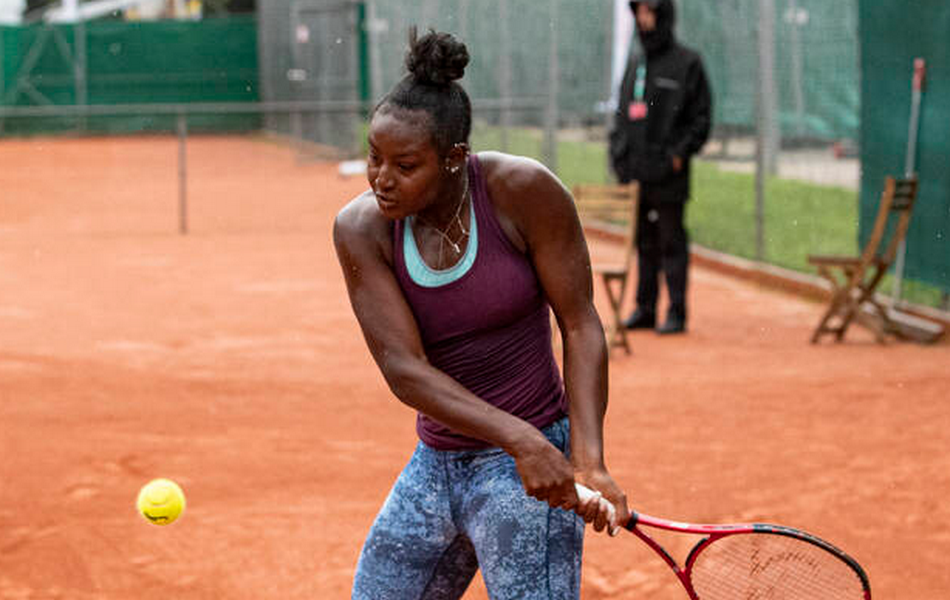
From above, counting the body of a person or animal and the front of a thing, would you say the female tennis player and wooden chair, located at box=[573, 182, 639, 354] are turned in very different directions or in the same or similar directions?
same or similar directions

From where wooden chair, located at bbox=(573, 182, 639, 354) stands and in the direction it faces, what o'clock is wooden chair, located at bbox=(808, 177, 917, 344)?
wooden chair, located at bbox=(808, 177, 917, 344) is roughly at 8 o'clock from wooden chair, located at bbox=(573, 182, 639, 354).

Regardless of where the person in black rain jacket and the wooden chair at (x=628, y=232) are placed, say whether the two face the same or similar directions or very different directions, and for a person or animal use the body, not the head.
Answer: same or similar directions

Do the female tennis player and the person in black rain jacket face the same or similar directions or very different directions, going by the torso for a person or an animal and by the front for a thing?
same or similar directions

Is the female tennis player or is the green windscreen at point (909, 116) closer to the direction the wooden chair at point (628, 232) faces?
the female tennis player

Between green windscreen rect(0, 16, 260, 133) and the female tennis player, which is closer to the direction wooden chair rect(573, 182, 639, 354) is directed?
the female tennis player

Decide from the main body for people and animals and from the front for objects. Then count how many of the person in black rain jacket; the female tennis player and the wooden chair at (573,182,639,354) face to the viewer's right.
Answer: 0

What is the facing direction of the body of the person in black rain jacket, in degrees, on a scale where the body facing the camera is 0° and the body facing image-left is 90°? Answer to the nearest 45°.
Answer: approximately 45°

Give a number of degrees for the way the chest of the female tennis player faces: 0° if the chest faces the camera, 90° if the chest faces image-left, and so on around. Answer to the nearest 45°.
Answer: approximately 45°

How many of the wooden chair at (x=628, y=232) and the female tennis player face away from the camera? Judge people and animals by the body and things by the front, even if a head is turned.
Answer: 0

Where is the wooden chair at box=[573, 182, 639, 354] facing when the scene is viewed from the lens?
facing the viewer and to the left of the viewer

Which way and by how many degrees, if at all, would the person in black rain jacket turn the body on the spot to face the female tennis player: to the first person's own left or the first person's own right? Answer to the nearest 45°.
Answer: approximately 45° to the first person's own left
